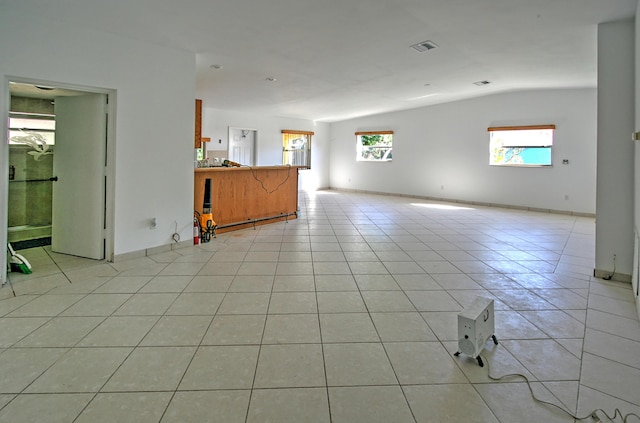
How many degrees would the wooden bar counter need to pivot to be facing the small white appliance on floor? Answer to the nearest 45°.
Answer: approximately 45° to its right

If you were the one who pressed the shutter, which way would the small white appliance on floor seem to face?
facing the viewer and to the left of the viewer

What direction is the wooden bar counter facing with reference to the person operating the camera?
facing the viewer and to the right of the viewer

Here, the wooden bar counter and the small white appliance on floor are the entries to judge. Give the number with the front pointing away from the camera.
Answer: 0

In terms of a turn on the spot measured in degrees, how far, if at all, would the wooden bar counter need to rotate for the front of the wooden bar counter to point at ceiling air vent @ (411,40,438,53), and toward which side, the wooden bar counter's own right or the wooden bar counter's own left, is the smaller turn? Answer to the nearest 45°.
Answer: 0° — it already faces it
